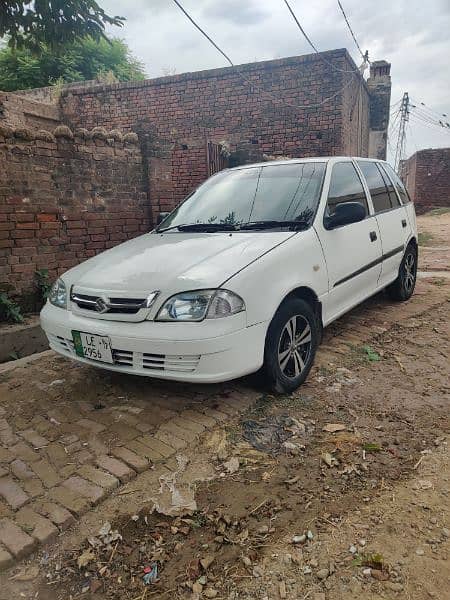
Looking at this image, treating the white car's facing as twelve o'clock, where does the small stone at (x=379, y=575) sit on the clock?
The small stone is roughly at 10 o'clock from the white car.

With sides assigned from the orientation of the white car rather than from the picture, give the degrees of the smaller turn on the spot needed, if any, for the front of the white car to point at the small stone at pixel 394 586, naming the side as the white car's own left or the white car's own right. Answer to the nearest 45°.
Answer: approximately 45° to the white car's own left

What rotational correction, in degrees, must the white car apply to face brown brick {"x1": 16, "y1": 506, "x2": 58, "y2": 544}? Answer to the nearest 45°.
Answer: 0° — it already faces it

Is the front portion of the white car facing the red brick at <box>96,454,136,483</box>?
yes

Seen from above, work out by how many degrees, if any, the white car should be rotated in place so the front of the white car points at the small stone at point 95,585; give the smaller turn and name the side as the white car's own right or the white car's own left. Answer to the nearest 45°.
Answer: approximately 45° to the white car's own left

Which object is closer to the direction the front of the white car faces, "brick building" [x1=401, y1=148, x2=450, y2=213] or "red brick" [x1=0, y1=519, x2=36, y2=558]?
the red brick

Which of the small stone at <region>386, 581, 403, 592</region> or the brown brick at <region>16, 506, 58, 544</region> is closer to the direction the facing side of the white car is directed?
the brown brick

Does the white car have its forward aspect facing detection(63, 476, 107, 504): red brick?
yes

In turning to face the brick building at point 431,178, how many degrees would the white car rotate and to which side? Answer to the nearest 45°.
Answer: approximately 180°

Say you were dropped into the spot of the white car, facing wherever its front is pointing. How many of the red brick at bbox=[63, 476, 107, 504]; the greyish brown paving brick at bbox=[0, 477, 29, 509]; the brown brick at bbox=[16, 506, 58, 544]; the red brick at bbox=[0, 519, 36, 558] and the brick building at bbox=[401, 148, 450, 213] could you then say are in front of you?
4

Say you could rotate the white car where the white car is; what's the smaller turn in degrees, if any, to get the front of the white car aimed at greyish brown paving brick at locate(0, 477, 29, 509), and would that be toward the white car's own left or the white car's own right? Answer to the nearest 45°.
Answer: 0° — it already faces it

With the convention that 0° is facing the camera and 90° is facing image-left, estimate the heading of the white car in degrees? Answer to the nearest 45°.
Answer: approximately 45°
